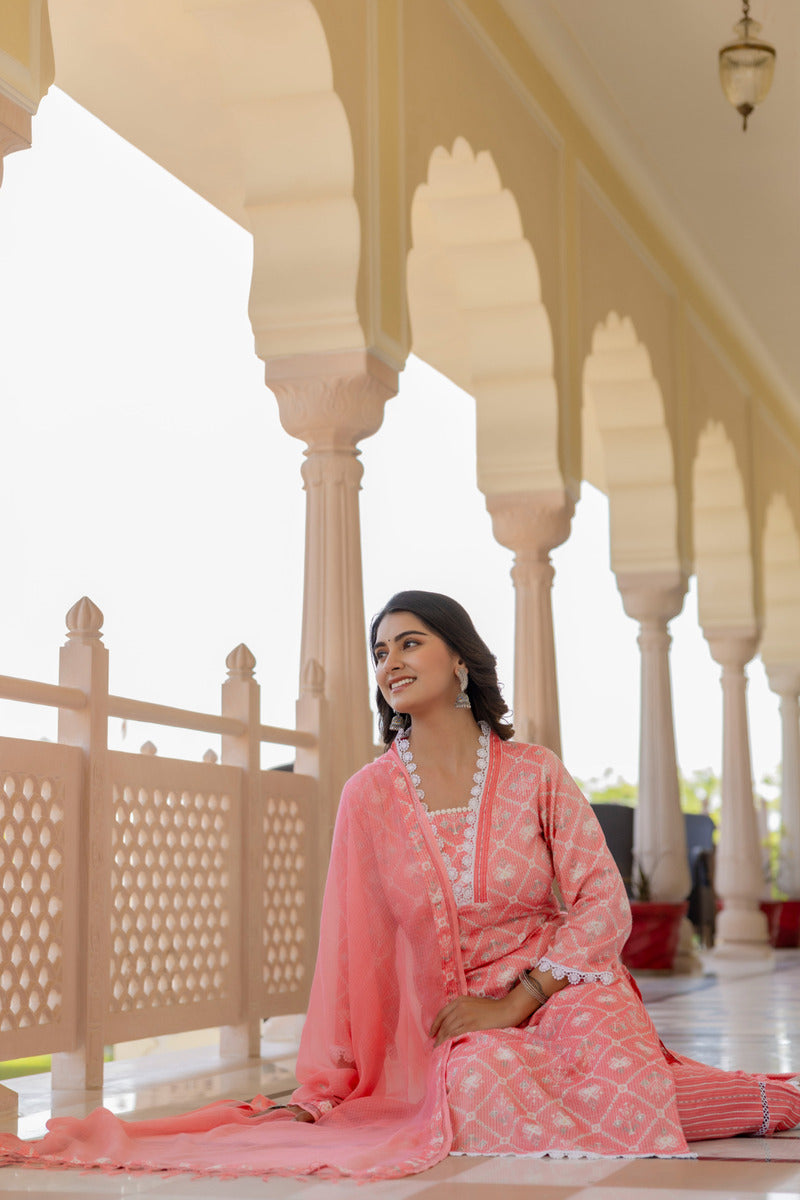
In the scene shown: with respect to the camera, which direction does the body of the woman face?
toward the camera

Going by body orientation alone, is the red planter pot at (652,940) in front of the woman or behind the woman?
behind

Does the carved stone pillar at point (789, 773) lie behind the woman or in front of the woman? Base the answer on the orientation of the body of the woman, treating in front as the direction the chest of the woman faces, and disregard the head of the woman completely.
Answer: behind

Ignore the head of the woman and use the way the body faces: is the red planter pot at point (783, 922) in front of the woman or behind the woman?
behind

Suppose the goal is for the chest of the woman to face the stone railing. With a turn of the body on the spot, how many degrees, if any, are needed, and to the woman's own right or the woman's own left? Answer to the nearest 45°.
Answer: approximately 135° to the woman's own right
